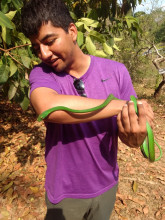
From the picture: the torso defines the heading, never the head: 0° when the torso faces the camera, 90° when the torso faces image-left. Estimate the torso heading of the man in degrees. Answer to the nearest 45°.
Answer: approximately 0°

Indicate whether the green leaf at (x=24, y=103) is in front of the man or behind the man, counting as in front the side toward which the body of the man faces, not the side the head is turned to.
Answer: behind
